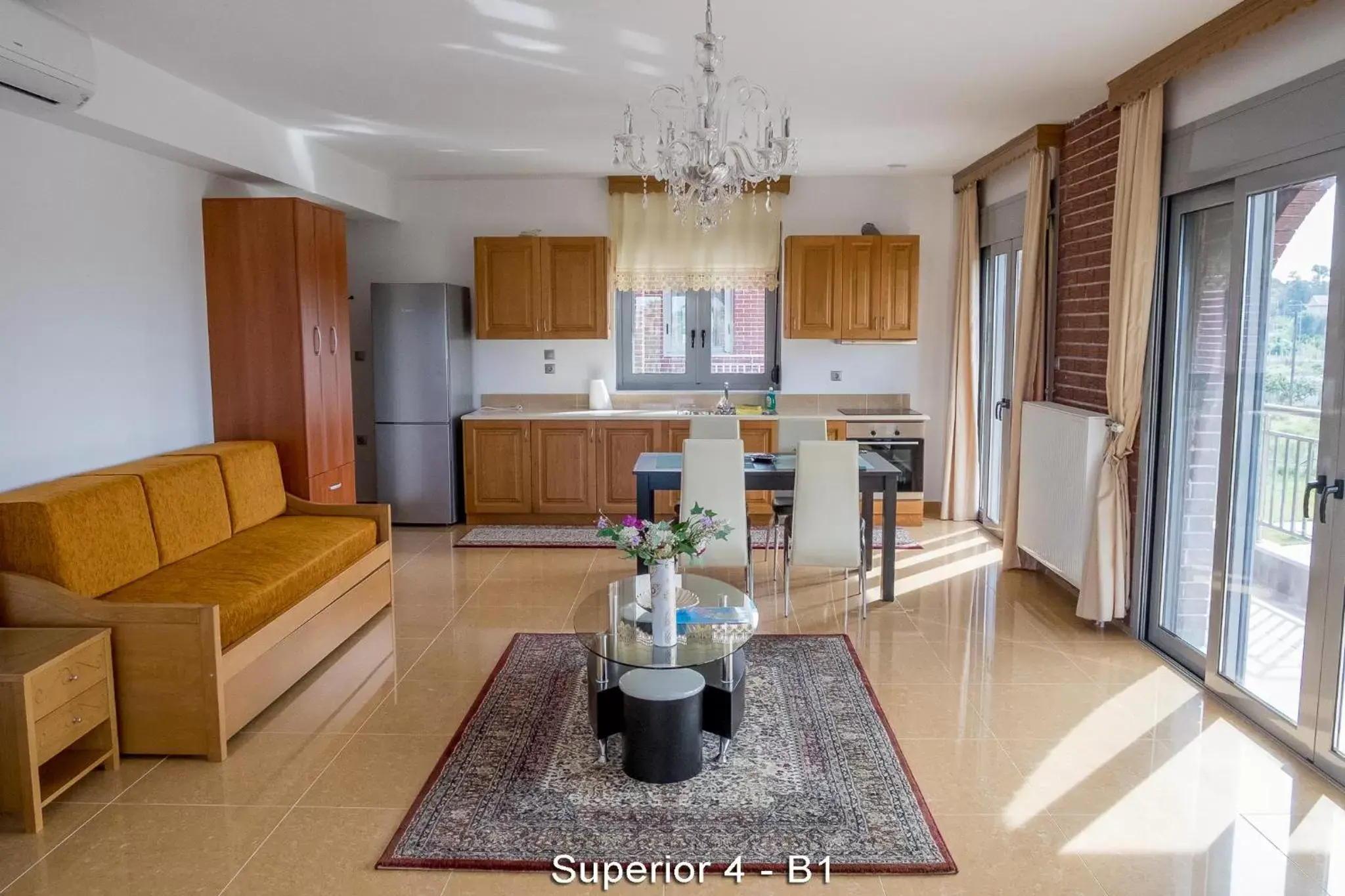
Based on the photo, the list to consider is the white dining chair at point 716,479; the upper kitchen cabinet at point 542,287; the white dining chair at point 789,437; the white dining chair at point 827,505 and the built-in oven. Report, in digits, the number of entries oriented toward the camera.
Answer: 3

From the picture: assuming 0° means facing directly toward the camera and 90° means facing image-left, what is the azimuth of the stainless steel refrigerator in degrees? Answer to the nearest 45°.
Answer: approximately 0°

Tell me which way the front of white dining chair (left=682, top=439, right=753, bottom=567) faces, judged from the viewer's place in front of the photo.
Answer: facing away from the viewer

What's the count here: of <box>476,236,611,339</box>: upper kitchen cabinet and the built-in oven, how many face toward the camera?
2

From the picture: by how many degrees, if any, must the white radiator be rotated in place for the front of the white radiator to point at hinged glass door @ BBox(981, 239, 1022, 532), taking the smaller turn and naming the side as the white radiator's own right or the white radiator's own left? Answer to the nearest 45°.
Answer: approximately 135° to the white radiator's own right

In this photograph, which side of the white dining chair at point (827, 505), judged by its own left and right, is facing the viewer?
back

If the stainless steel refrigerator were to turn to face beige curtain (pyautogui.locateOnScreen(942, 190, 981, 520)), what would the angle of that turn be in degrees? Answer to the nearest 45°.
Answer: approximately 90° to its left

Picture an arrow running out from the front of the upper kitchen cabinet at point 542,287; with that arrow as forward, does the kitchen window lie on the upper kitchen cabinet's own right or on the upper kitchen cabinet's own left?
on the upper kitchen cabinet's own left

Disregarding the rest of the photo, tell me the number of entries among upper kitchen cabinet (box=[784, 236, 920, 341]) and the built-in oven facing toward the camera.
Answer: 2
